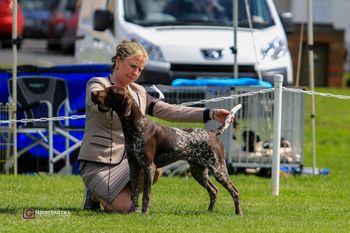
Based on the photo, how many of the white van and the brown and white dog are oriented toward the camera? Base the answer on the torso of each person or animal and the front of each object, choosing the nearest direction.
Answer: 1

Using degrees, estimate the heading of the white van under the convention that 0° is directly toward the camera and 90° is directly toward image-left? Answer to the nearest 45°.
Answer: approximately 0°

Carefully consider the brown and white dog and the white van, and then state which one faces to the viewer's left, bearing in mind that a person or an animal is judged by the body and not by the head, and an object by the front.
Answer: the brown and white dog

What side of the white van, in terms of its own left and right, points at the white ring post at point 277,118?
front

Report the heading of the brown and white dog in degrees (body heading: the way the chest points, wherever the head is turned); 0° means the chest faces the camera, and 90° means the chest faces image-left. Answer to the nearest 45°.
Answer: approximately 90°

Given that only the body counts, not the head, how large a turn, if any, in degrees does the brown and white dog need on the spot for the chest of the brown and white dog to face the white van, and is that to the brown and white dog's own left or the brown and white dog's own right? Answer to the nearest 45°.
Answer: approximately 90° to the brown and white dog's own right

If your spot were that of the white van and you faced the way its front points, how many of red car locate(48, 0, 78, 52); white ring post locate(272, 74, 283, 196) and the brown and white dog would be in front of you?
2

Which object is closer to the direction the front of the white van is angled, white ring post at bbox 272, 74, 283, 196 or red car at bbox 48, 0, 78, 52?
the white ring post

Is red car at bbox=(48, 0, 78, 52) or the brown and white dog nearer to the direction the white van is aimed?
the brown and white dog

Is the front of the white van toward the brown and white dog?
yes

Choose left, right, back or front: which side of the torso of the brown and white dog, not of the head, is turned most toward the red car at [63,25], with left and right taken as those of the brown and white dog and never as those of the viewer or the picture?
right

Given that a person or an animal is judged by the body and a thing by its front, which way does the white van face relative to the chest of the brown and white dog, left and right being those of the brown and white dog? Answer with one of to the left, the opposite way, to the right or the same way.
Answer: to the left

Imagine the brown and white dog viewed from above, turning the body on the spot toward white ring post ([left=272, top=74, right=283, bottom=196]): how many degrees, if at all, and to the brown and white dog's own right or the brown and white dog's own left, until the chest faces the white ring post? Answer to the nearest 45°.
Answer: approximately 135° to the brown and white dog's own right
